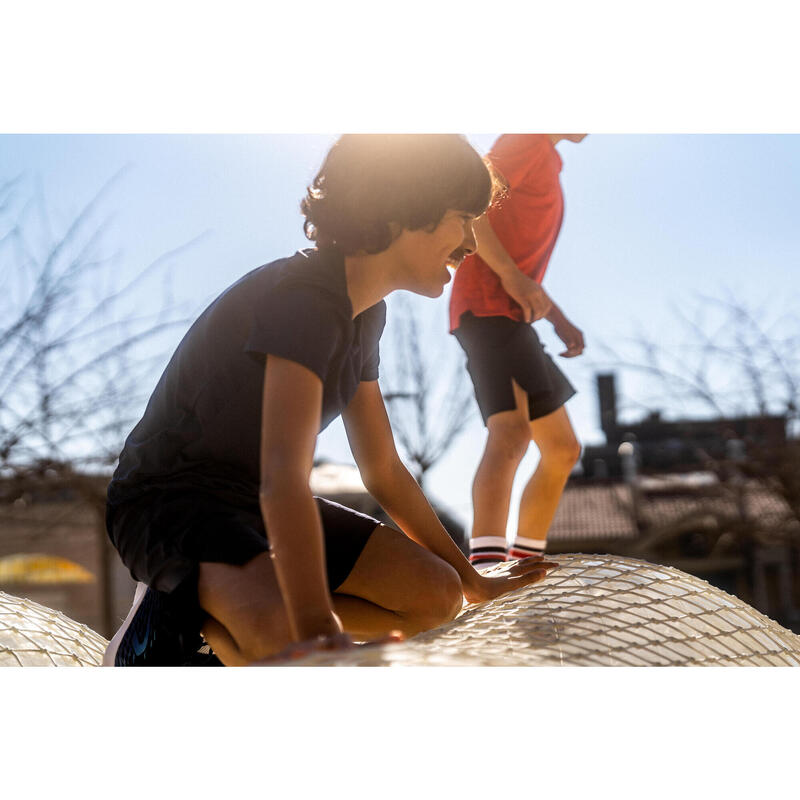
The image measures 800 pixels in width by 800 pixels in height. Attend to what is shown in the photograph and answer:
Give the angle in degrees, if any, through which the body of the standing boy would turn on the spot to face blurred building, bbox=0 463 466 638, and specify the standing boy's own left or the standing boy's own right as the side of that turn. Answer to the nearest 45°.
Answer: approximately 135° to the standing boy's own left

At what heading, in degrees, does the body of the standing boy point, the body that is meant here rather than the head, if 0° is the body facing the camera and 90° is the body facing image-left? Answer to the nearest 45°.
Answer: approximately 270°

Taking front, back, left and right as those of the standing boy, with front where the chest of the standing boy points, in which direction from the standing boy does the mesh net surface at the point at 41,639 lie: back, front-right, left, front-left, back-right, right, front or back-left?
back-right
